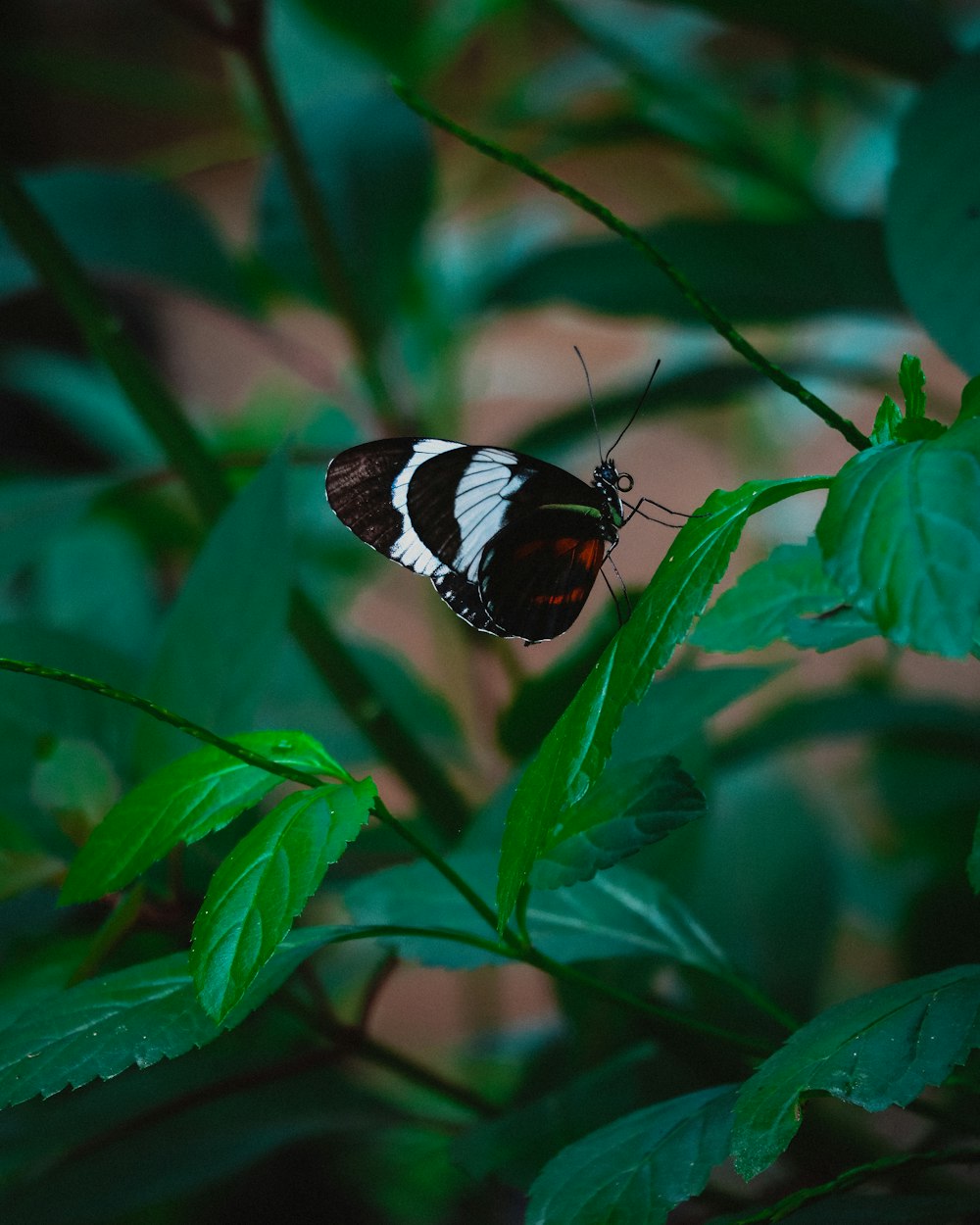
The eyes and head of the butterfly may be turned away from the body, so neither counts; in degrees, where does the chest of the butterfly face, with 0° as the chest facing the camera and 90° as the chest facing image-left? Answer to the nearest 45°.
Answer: approximately 270°
